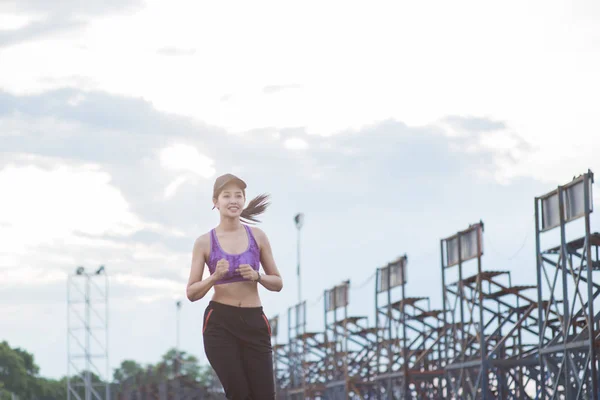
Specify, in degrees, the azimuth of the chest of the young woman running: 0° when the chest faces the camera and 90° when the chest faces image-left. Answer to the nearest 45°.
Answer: approximately 0°
